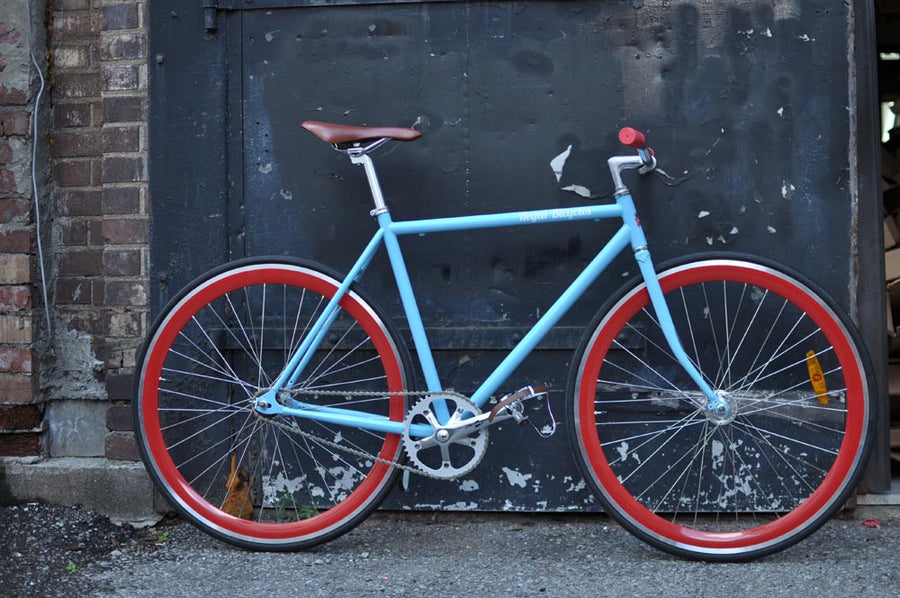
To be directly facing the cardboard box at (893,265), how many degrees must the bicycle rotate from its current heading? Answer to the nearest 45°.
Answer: approximately 45° to its left

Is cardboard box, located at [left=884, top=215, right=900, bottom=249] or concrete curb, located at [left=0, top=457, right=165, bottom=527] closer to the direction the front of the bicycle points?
the cardboard box

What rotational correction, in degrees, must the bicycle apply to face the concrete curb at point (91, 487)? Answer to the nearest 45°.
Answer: approximately 180°

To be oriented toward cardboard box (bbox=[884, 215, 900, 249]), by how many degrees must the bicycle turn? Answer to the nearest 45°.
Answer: approximately 45° to its left

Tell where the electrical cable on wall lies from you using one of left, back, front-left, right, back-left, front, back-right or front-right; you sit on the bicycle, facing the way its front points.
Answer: back

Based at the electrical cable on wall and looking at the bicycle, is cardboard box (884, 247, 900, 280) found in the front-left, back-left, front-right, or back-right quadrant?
front-left

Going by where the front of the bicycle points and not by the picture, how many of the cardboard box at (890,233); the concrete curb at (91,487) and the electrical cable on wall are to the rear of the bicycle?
2

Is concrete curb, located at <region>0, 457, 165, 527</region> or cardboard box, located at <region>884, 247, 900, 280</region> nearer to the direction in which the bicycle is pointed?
the cardboard box

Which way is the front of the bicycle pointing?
to the viewer's right
